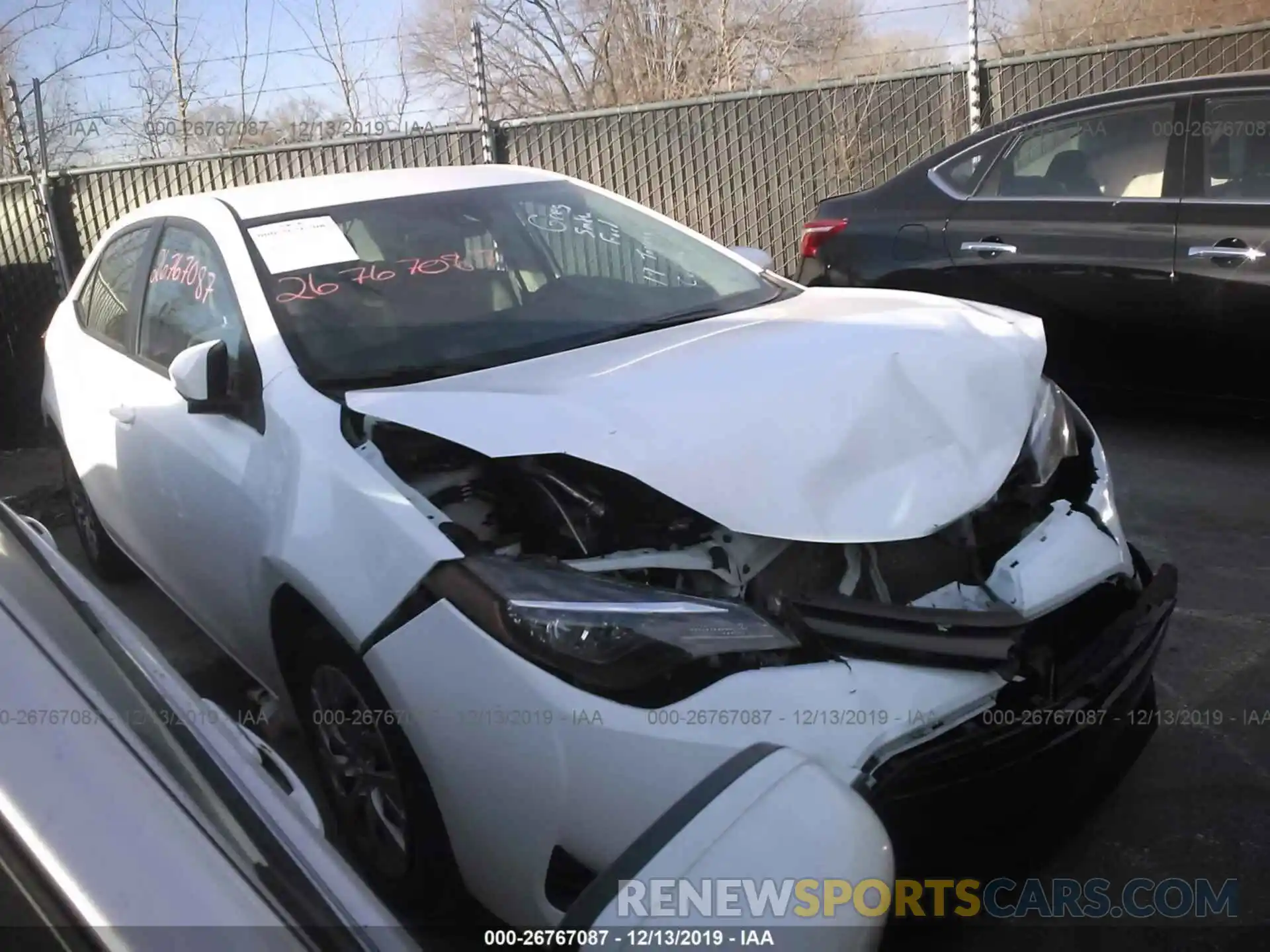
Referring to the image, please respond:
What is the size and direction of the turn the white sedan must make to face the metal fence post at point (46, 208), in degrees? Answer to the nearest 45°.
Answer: approximately 180°

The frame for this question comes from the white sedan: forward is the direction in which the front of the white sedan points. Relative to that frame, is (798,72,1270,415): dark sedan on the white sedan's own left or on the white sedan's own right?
on the white sedan's own left

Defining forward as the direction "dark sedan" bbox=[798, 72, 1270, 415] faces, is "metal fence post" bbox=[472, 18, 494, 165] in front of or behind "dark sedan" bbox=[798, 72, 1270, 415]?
behind

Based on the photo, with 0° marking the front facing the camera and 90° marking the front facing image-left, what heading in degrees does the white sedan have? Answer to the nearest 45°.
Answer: approximately 315°

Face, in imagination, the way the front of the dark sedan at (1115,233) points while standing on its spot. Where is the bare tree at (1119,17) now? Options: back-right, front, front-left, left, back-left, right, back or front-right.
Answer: left

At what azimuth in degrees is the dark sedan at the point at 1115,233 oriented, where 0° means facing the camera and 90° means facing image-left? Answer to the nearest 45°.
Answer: approximately 270°

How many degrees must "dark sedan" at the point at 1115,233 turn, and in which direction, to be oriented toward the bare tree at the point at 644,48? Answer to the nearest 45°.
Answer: approximately 135° to its left
